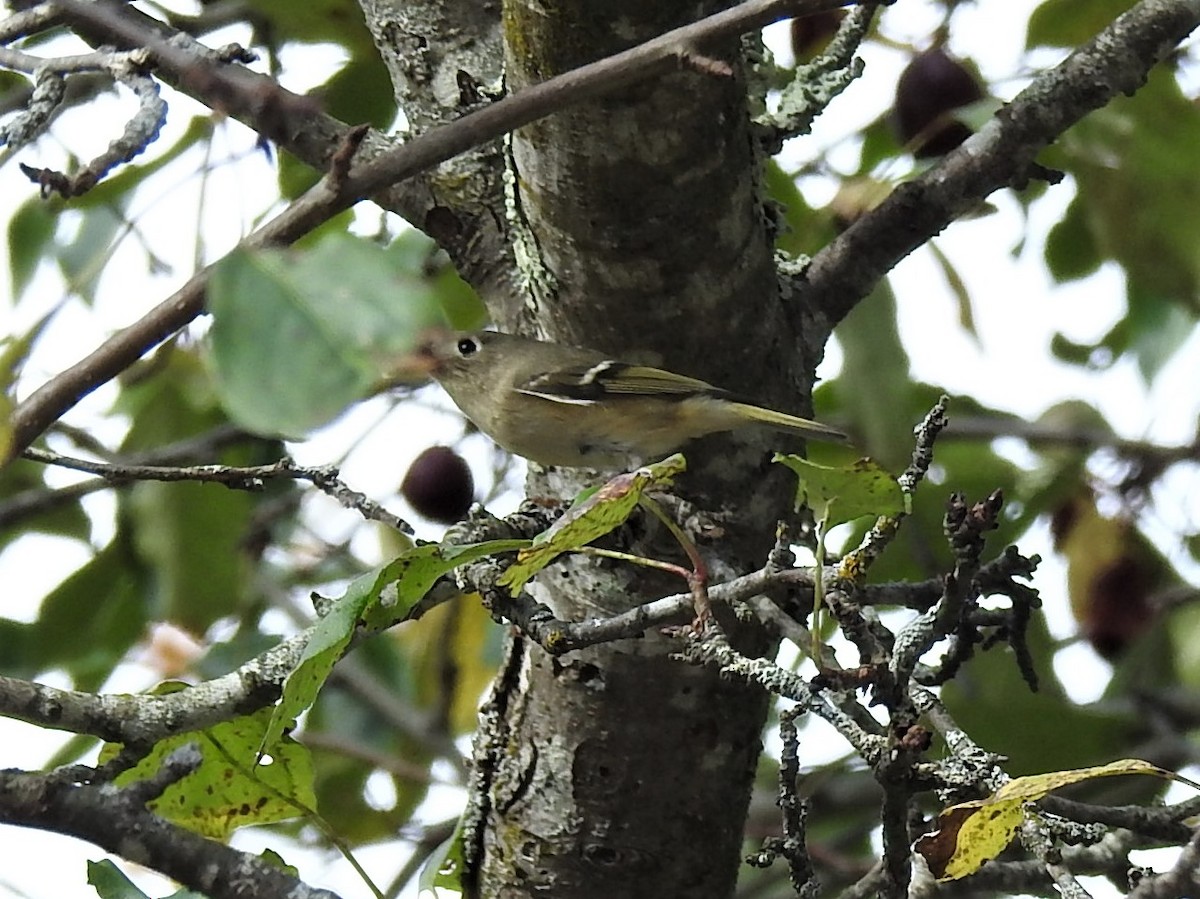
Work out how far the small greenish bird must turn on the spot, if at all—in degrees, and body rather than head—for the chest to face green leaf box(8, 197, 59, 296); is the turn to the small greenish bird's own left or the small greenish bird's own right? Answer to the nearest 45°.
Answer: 0° — it already faces it

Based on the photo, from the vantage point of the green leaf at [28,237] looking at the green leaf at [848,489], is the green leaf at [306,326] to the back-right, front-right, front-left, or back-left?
front-right

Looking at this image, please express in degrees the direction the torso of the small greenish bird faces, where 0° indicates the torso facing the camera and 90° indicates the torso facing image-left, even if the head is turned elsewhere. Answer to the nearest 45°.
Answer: approximately 90°

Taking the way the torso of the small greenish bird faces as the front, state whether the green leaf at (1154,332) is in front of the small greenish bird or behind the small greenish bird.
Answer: behind

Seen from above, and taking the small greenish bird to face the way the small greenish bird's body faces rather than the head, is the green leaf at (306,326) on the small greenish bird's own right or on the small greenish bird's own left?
on the small greenish bird's own left

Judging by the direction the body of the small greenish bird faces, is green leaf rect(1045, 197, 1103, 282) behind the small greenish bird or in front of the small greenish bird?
behind

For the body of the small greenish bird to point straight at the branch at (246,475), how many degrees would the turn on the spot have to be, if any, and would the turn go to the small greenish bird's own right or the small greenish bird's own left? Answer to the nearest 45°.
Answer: approximately 45° to the small greenish bird's own left
